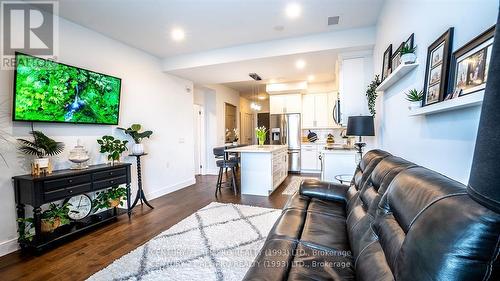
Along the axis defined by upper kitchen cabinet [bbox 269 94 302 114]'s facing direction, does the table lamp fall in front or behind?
in front

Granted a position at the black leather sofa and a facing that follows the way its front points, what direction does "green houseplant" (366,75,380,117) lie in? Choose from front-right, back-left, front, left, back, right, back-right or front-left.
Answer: right

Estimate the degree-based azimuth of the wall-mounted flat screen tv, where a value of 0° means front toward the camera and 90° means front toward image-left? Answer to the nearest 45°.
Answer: approximately 315°

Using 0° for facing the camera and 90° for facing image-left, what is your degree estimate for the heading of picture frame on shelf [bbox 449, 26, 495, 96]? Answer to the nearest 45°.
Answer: approximately 45°

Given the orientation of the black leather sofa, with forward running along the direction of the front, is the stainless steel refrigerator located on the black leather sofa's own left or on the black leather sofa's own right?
on the black leather sofa's own right

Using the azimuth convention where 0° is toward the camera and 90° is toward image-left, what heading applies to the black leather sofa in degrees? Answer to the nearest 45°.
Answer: approximately 90°

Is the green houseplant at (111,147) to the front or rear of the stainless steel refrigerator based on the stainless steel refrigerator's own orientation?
to the front

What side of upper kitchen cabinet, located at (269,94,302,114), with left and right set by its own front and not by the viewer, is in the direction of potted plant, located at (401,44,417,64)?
front

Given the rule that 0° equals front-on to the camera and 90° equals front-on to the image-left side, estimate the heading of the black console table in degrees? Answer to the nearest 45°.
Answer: approximately 315°

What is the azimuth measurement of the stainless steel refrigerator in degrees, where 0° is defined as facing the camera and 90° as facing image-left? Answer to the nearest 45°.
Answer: approximately 0°
